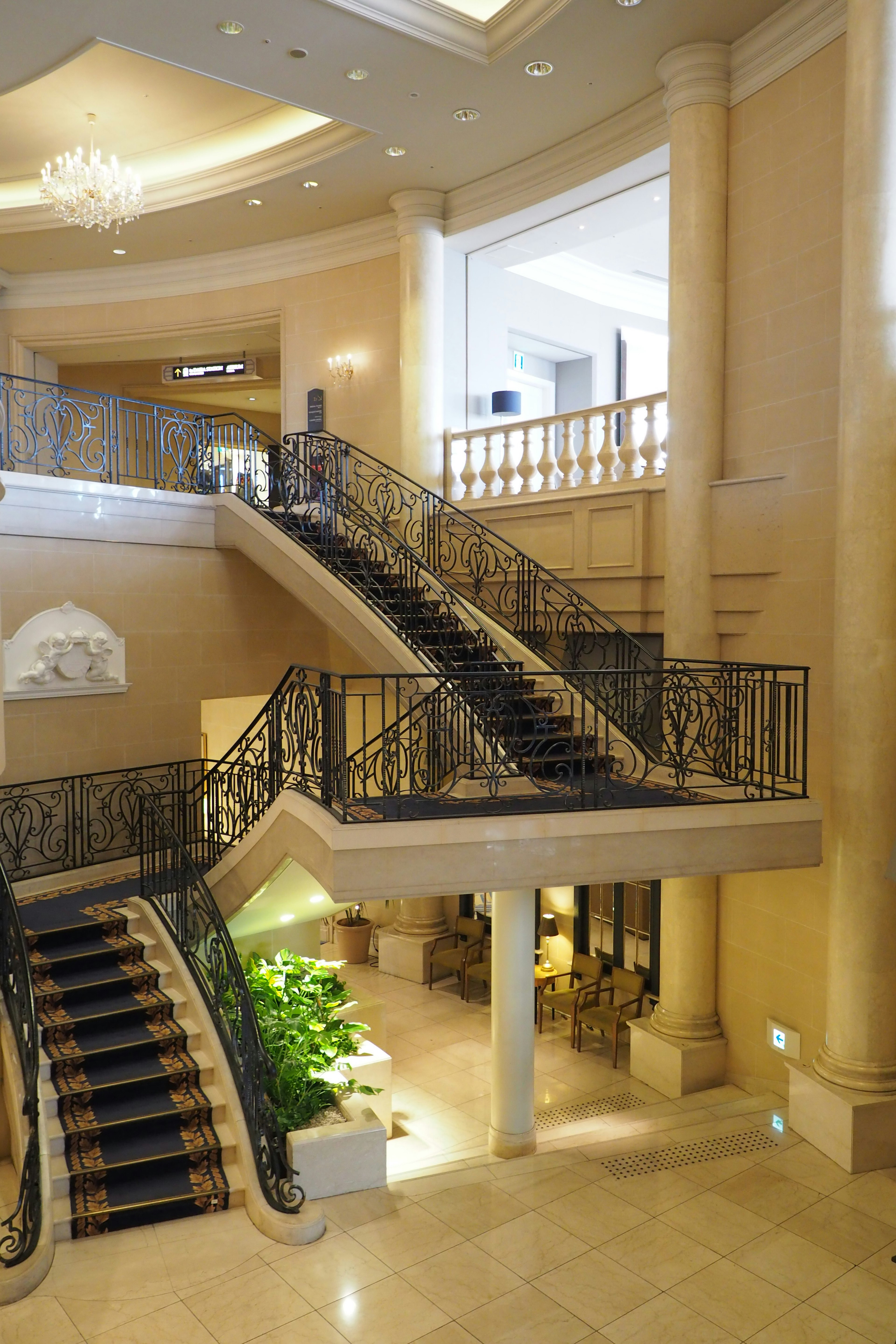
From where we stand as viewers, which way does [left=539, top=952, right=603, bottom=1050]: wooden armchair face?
facing the viewer and to the left of the viewer

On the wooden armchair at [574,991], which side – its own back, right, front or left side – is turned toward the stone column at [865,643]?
left

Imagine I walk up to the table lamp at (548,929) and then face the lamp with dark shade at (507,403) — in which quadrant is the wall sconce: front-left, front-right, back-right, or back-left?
front-left

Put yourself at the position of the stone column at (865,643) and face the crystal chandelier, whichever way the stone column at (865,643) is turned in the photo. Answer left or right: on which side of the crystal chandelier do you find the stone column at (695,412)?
right

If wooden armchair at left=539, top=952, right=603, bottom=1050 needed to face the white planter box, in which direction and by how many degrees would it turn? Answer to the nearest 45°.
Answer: approximately 45° to its left

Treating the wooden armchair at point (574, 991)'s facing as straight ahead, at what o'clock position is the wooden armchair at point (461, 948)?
the wooden armchair at point (461, 948) is roughly at 3 o'clock from the wooden armchair at point (574, 991).

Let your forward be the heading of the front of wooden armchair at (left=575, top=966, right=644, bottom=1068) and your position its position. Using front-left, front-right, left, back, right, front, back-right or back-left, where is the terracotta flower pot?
right
